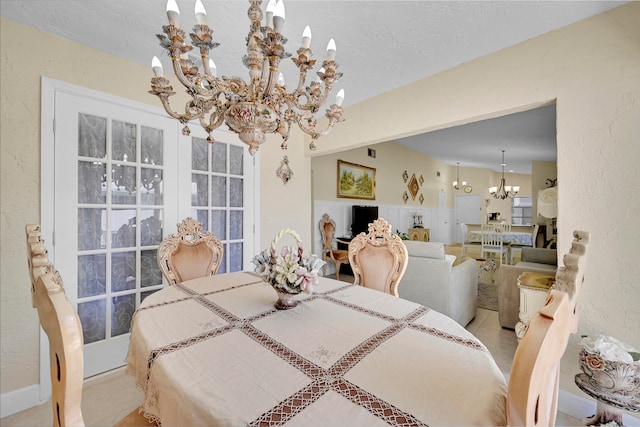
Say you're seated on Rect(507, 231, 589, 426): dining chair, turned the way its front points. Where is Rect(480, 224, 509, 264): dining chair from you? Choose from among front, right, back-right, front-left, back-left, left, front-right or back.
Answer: right

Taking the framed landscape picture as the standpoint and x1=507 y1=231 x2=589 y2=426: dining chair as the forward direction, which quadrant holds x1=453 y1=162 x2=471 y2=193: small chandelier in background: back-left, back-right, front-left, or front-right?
back-left

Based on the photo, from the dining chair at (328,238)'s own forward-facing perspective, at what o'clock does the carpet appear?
The carpet is roughly at 11 o'clock from the dining chair.

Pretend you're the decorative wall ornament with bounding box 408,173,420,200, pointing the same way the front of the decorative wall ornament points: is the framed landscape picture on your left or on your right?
on your right

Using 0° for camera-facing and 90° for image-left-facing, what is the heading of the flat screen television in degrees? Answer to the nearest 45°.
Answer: approximately 315°

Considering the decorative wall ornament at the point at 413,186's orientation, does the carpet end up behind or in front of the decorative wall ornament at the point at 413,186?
in front

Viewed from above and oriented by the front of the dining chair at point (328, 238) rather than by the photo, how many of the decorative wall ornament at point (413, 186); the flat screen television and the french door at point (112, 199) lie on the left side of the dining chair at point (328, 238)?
2

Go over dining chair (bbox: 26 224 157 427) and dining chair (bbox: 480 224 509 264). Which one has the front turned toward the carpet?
dining chair (bbox: 26 224 157 427)

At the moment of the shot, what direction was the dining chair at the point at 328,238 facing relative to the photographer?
facing the viewer and to the right of the viewer

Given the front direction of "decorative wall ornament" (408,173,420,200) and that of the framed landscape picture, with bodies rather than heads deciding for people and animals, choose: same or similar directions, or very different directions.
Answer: same or similar directions

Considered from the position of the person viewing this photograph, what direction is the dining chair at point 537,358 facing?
facing to the left of the viewer

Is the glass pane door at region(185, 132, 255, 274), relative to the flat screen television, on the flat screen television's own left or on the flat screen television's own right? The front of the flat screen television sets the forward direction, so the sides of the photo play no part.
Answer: on the flat screen television's own right

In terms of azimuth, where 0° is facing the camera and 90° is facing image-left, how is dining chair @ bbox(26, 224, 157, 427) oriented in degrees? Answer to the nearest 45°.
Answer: approximately 270°

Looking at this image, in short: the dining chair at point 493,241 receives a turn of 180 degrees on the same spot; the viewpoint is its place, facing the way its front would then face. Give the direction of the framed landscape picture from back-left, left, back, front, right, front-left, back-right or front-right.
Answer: front

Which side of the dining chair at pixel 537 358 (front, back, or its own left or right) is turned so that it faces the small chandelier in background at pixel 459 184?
right

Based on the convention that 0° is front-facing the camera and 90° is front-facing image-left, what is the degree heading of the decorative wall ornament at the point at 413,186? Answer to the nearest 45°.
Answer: approximately 315°
